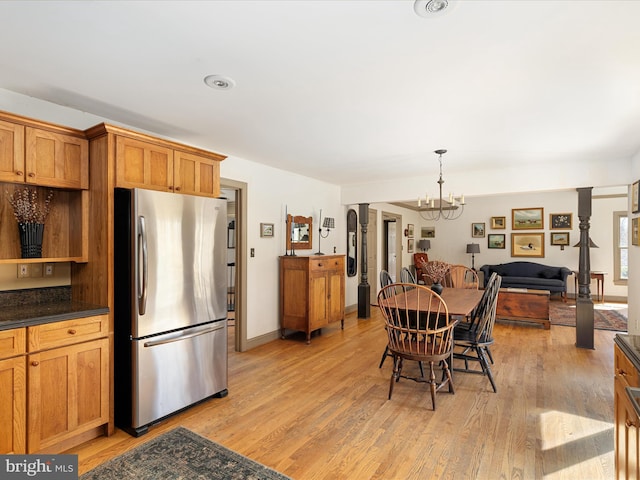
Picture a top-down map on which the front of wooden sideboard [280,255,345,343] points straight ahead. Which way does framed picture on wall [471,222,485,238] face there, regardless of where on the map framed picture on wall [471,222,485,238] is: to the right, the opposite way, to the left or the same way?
to the right

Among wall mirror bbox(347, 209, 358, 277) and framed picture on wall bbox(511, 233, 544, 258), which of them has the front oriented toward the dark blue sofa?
the framed picture on wall

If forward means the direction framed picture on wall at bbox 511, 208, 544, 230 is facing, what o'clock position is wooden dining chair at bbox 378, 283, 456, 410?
The wooden dining chair is roughly at 12 o'clock from the framed picture on wall.

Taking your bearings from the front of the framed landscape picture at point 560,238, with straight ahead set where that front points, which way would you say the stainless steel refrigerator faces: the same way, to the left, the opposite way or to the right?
to the left

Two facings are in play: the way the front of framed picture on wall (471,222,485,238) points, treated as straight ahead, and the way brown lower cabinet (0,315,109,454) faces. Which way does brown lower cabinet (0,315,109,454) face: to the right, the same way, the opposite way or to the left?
to the left

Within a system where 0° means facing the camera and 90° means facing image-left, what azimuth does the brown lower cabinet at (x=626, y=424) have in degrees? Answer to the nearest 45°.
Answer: approximately 90°

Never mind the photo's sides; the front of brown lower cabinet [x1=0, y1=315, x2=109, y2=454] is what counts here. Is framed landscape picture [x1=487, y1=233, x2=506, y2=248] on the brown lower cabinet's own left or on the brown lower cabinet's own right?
on the brown lower cabinet's own left

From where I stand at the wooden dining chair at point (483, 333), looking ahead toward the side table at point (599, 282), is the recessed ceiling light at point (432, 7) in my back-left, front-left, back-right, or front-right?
back-right

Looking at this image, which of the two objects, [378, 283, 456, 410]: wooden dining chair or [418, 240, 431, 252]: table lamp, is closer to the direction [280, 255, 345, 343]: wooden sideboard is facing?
the wooden dining chair

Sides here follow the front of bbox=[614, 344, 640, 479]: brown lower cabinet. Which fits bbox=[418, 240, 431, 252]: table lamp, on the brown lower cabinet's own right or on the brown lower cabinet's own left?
on the brown lower cabinet's own right
